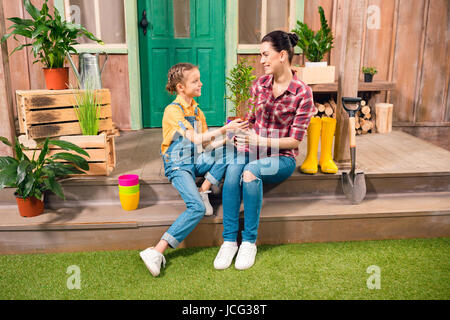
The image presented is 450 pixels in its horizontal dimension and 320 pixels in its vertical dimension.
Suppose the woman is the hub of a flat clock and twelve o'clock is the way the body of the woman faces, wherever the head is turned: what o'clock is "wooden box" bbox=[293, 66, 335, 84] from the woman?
The wooden box is roughly at 5 o'clock from the woman.

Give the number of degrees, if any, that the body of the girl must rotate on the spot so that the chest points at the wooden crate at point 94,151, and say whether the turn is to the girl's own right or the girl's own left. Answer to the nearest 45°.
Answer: approximately 180°

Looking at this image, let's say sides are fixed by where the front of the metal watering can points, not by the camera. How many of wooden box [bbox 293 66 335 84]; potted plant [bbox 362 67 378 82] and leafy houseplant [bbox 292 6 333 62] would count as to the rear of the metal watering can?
3

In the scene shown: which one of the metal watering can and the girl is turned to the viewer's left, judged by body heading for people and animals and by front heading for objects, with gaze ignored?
the metal watering can

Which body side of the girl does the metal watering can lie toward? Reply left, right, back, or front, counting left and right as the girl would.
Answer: back

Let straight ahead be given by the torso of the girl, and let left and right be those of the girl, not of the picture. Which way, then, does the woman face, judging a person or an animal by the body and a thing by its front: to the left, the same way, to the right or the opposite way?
to the right

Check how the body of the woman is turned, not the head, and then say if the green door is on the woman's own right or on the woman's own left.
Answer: on the woman's own right

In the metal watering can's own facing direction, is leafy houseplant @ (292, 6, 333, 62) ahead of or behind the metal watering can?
behind

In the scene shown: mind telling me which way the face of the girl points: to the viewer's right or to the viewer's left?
to the viewer's right

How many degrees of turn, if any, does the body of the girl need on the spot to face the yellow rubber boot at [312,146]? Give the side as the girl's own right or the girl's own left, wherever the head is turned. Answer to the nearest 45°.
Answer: approximately 45° to the girl's own left

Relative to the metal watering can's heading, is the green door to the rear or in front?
to the rear

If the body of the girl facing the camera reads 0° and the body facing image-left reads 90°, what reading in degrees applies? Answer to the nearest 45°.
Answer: approximately 315°

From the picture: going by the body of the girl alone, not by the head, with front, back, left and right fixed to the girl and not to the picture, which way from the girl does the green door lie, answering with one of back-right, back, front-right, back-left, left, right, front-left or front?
back-left

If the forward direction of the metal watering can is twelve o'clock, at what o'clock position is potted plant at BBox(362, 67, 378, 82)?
The potted plant is roughly at 6 o'clock from the metal watering can.

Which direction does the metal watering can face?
to the viewer's left
